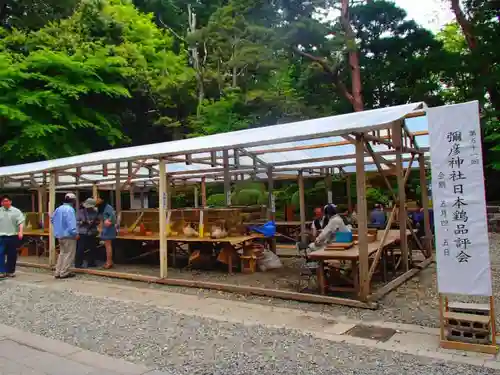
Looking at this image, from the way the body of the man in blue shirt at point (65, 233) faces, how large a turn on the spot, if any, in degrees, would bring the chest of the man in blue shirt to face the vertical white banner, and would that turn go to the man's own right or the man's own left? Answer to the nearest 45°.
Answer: approximately 90° to the man's own right

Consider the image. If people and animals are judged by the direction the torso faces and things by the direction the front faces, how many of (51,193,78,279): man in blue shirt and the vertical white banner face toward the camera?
1

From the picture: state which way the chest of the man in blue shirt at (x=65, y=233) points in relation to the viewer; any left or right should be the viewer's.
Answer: facing away from the viewer and to the right of the viewer

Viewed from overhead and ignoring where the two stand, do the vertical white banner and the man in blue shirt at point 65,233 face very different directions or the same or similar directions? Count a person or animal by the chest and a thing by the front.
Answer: very different directions

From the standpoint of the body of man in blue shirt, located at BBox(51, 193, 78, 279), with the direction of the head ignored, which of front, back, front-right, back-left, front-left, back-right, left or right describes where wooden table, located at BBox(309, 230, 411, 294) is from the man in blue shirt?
right

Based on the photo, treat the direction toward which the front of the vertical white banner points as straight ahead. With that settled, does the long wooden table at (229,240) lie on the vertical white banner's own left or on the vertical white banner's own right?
on the vertical white banner's own right

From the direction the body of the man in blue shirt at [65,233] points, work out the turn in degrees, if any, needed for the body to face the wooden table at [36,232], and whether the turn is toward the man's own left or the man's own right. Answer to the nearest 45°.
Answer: approximately 45° to the man's own left

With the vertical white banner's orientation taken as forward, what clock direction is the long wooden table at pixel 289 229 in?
The long wooden table is roughly at 5 o'clock from the vertical white banner.

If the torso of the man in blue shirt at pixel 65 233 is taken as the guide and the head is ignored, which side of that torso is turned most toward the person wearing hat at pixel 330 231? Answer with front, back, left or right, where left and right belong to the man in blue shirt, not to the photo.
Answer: right

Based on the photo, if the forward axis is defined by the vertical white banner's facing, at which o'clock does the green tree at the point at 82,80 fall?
The green tree is roughly at 4 o'clock from the vertical white banner.

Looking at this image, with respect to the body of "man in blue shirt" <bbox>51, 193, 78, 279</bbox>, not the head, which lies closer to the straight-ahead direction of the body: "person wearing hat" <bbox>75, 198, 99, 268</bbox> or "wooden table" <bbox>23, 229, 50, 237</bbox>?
the person wearing hat

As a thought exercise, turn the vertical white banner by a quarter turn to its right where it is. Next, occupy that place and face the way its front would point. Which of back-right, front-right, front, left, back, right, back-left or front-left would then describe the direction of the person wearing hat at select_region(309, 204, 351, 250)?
front-right

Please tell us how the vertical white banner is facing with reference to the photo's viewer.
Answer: facing the viewer

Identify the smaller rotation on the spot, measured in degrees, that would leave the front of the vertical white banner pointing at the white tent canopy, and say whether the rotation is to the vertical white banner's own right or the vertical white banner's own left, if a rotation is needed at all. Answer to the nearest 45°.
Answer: approximately 135° to the vertical white banner's own right

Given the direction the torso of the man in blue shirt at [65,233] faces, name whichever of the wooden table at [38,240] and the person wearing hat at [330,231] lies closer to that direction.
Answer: the wooden table
